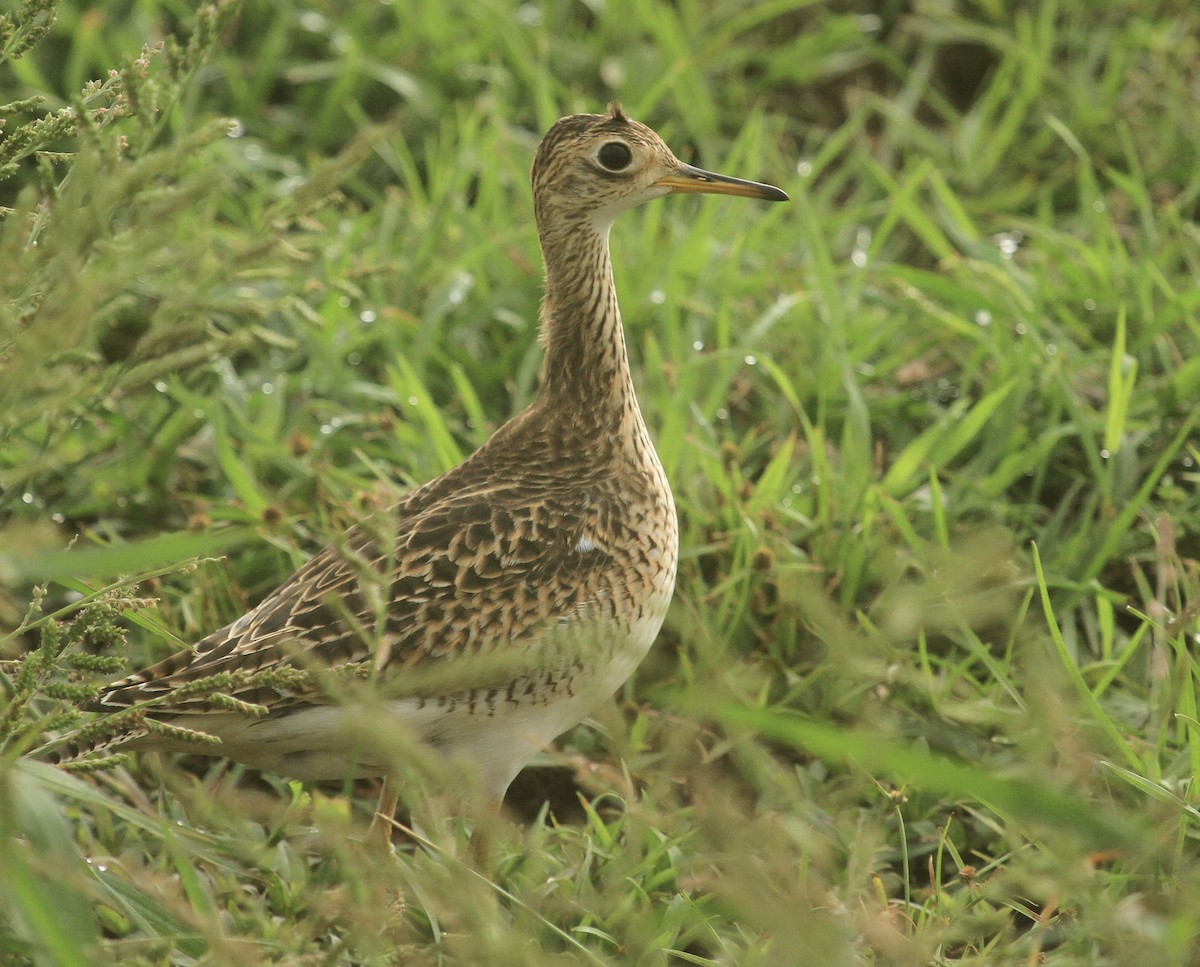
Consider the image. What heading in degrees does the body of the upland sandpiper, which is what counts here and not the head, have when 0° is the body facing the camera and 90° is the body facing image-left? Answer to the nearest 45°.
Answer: approximately 270°
